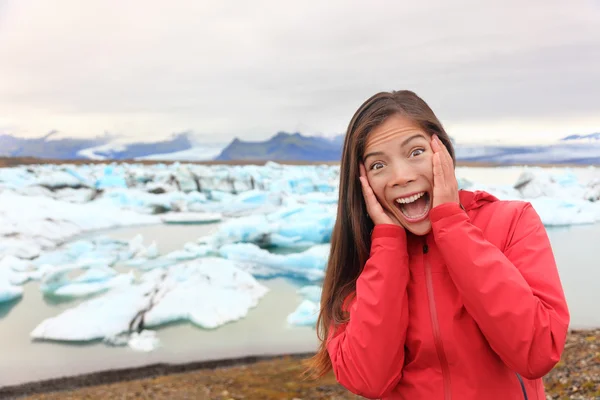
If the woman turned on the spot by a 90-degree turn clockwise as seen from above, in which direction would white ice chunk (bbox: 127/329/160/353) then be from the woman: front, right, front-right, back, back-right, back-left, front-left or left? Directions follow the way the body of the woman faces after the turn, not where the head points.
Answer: front-right

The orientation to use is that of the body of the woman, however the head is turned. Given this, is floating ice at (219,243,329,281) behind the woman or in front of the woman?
behind

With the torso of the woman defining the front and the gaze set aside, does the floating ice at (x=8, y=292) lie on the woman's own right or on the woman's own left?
on the woman's own right

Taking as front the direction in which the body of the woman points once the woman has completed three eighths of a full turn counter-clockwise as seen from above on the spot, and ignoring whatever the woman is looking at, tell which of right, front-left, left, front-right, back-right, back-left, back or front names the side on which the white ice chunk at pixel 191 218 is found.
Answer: left

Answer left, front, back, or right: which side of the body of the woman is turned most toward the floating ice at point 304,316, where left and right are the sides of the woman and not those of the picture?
back

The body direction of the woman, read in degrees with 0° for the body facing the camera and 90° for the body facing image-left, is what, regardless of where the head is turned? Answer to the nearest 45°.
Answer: approximately 0°

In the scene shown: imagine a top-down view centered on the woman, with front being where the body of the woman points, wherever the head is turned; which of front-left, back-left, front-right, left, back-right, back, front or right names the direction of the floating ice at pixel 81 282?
back-right

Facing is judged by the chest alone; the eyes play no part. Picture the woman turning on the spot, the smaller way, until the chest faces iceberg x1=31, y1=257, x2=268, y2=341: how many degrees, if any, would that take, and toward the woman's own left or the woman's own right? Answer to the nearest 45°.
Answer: approximately 135° to the woman's own right
